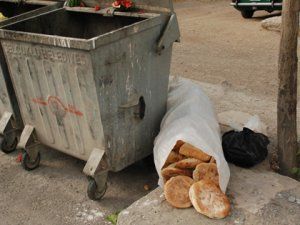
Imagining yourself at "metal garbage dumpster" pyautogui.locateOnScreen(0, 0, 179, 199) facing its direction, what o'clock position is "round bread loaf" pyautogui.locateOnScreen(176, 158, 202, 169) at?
The round bread loaf is roughly at 9 o'clock from the metal garbage dumpster.

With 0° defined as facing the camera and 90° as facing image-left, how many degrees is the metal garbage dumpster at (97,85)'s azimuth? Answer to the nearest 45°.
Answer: approximately 45°

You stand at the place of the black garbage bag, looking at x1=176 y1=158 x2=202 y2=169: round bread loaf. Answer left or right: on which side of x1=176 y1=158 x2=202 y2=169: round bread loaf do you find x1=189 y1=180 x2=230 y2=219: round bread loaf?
left

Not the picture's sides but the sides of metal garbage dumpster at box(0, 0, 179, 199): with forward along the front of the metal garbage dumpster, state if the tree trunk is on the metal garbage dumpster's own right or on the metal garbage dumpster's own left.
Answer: on the metal garbage dumpster's own left

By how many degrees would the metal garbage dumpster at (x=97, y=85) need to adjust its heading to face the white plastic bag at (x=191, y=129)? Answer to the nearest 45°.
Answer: approximately 90° to its left

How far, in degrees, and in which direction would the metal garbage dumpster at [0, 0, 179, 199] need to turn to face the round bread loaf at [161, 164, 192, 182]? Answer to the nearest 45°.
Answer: approximately 90° to its left

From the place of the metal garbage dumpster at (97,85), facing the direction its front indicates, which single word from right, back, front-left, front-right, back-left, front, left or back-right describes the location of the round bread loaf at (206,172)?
left

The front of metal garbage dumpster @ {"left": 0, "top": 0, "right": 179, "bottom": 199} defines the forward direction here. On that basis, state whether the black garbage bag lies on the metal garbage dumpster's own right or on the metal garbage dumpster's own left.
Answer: on the metal garbage dumpster's own left

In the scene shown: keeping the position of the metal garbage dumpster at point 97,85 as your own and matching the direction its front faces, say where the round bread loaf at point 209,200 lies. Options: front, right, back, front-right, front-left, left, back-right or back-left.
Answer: left
